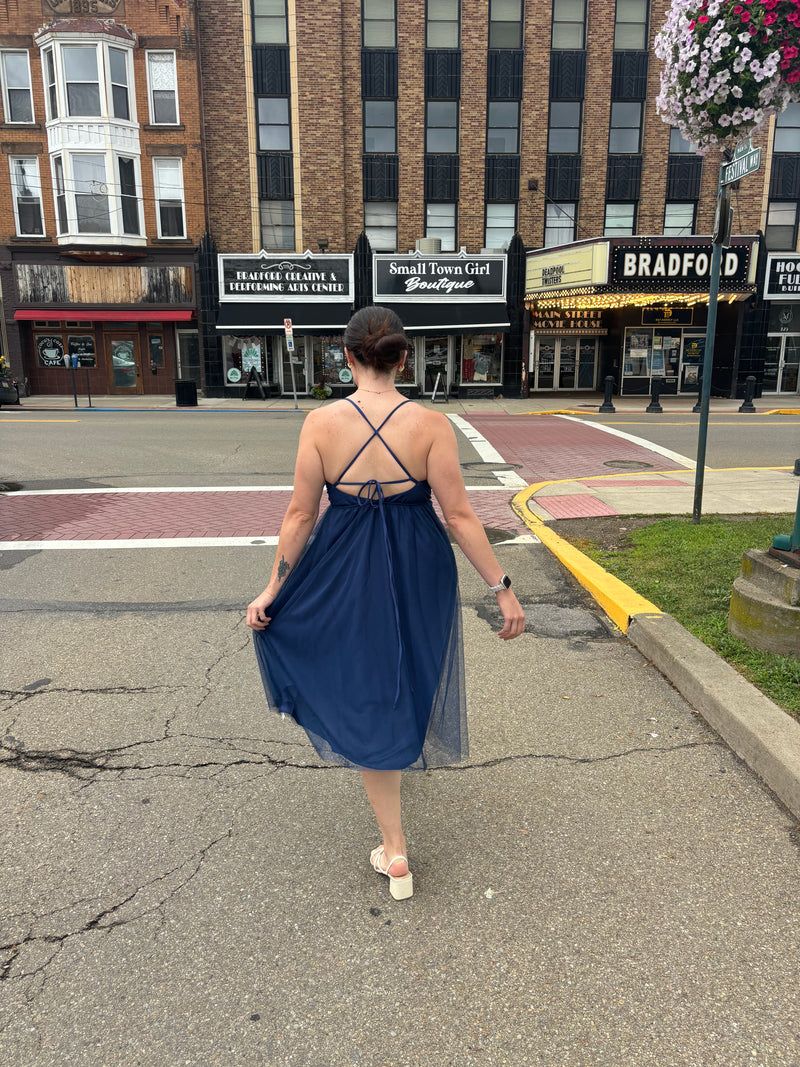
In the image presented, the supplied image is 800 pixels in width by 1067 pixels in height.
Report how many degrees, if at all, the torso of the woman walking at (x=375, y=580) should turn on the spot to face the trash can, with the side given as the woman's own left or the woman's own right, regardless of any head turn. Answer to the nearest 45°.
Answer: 0° — they already face it

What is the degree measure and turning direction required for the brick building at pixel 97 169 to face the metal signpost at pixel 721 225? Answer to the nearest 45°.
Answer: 0° — it already faces it

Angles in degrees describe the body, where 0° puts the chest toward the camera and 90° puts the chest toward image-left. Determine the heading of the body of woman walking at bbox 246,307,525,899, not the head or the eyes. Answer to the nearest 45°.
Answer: approximately 180°

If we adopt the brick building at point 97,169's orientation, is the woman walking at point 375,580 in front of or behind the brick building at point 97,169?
in front

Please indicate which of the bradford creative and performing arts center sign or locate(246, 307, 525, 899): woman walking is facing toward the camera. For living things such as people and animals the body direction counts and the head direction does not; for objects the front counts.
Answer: the bradford creative and performing arts center sign

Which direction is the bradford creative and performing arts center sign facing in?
toward the camera

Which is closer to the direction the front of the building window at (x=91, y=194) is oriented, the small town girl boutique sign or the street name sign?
the street name sign

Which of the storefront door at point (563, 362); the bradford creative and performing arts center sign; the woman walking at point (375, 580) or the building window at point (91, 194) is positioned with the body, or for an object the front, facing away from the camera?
the woman walking

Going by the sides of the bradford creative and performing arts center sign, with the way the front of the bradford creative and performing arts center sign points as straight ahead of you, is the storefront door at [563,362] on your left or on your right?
on your left

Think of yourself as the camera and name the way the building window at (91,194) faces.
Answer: facing the viewer

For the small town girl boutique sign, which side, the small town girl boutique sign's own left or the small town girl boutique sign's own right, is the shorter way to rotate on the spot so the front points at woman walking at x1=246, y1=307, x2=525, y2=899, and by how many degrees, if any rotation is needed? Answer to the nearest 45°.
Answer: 0° — it already faces them

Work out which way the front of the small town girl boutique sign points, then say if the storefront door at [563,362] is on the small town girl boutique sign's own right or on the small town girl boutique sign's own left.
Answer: on the small town girl boutique sign's own left

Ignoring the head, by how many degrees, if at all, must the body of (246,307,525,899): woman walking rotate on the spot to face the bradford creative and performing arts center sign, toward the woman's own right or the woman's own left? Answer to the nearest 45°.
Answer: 0° — they already face it

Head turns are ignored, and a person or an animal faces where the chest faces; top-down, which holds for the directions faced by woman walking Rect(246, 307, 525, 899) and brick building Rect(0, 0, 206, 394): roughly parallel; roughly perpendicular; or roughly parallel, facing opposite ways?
roughly parallel, facing opposite ways

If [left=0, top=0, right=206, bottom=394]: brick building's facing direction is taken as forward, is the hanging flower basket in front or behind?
in front

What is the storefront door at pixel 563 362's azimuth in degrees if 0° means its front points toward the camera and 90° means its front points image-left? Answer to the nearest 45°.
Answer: approximately 0°

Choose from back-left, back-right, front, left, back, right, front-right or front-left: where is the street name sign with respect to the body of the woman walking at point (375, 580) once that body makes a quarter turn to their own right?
front-left

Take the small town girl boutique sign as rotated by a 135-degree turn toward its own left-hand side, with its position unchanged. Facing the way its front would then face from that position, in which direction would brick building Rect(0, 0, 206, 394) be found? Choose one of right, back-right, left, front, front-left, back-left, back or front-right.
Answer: back-left
